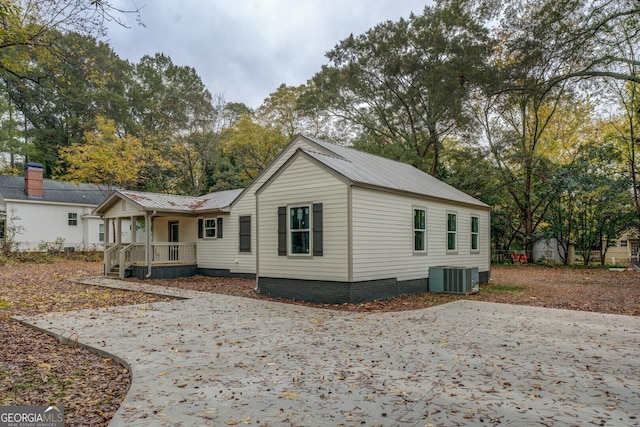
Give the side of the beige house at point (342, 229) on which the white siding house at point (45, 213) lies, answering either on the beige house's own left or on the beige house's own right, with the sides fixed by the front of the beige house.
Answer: on the beige house's own right

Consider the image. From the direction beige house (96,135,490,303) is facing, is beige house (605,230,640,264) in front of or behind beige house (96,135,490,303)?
behind

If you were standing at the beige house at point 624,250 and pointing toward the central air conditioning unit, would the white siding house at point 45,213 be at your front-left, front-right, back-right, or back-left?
front-right

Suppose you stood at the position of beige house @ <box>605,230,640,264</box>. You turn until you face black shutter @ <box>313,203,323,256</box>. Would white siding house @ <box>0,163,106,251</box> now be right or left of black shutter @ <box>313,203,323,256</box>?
right

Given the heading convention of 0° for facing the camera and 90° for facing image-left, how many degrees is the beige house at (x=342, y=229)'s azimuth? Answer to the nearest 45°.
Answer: approximately 45°
